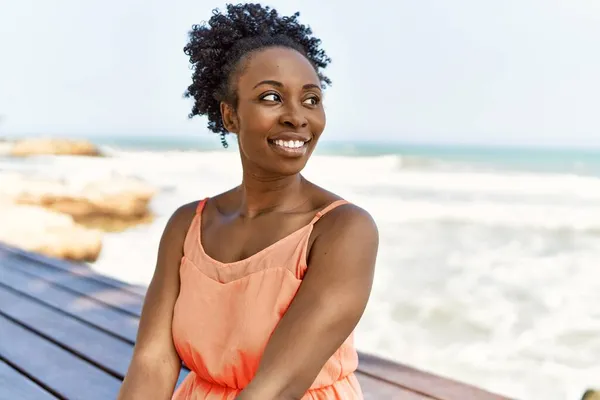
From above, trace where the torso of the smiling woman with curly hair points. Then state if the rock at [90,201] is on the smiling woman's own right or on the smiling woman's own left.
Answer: on the smiling woman's own right

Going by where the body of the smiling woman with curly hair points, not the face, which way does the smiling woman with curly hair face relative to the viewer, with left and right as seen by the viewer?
facing the viewer and to the left of the viewer

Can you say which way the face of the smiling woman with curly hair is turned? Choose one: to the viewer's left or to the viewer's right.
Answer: to the viewer's right

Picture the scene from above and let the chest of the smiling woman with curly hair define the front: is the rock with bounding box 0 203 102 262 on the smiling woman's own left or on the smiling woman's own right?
on the smiling woman's own right

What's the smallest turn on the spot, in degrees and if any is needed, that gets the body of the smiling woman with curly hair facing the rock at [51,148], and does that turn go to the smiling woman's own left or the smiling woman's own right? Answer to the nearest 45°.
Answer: approximately 135° to the smiling woman's own right
